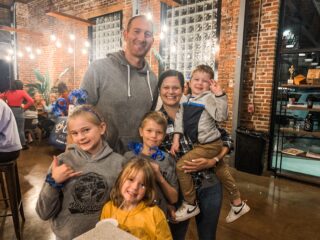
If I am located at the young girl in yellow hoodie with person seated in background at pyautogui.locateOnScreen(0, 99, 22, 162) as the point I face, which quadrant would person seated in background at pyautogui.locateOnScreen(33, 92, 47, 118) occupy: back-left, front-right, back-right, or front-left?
front-right

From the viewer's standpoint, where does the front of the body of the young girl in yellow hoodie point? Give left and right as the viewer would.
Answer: facing the viewer

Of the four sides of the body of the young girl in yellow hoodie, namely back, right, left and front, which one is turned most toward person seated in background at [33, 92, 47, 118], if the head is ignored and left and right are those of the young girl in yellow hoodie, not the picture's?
back

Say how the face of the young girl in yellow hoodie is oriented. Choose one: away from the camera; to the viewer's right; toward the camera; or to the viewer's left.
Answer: toward the camera

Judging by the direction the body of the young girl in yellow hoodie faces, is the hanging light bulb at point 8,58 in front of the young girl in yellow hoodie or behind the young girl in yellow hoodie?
behind

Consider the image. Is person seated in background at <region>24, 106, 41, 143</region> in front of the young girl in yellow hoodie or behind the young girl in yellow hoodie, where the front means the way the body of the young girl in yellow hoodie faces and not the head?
behind

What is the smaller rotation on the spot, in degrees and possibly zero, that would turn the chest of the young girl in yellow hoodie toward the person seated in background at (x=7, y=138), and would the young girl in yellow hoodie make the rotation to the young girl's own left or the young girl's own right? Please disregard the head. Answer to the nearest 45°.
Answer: approximately 135° to the young girl's own right

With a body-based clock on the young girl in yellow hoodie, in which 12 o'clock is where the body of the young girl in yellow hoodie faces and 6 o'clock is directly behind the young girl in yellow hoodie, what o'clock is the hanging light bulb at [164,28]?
The hanging light bulb is roughly at 6 o'clock from the young girl in yellow hoodie.
